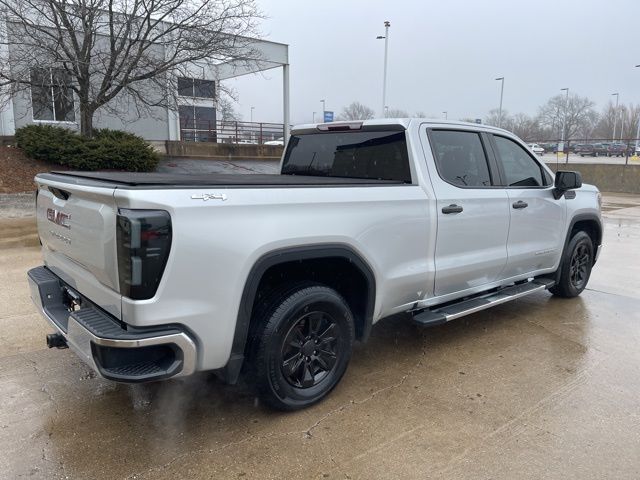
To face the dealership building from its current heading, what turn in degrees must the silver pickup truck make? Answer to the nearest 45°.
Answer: approximately 45° to its left

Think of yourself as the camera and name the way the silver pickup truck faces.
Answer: facing away from the viewer and to the right of the viewer

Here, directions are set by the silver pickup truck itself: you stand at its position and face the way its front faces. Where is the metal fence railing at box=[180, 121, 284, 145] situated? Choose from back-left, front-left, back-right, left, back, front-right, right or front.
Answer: front-left

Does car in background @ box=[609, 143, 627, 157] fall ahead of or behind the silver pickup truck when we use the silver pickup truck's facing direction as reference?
ahead

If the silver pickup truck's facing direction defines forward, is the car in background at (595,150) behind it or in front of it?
in front
